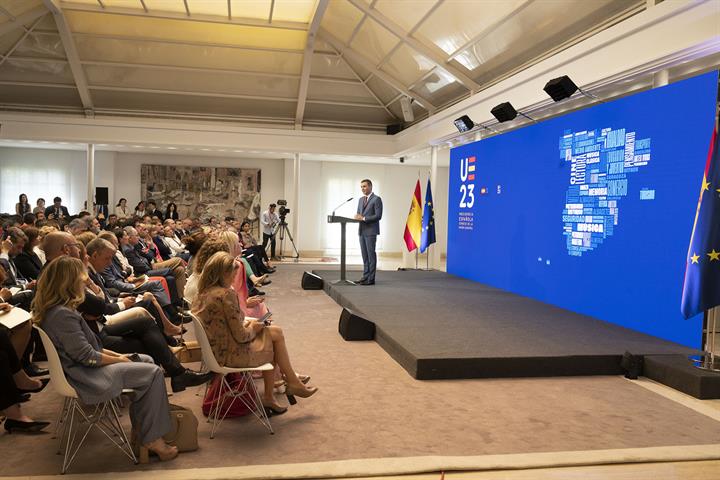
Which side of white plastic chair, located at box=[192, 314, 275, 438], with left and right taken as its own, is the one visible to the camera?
right

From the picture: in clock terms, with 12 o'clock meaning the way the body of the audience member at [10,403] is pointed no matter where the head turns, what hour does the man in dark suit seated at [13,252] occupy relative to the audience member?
The man in dark suit seated is roughly at 9 o'clock from the audience member.

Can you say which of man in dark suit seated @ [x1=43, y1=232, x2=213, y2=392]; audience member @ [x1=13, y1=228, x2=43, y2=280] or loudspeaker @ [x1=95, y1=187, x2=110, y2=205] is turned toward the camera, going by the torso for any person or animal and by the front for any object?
the loudspeaker

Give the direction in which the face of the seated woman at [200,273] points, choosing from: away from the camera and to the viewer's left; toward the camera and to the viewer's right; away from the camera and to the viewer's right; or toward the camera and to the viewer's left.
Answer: away from the camera and to the viewer's right

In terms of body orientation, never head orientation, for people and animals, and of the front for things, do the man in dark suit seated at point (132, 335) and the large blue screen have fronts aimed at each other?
yes

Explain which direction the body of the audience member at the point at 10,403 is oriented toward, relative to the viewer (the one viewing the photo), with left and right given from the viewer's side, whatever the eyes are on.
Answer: facing to the right of the viewer

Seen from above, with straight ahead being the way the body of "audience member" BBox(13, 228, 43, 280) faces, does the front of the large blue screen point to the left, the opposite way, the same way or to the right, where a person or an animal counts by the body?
the opposite way

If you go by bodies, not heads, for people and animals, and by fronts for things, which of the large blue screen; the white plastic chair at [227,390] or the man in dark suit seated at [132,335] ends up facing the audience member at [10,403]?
the large blue screen

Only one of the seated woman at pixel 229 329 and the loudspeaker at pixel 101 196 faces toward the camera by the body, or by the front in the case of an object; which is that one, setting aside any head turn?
the loudspeaker

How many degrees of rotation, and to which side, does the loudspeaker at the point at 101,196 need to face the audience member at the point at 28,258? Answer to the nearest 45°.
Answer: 0° — it already faces them

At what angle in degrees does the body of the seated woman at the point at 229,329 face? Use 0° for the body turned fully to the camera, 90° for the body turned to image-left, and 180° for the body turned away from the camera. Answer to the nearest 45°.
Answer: approximately 270°

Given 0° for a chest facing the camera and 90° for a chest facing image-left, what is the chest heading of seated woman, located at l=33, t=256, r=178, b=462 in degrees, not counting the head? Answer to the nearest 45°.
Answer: approximately 270°

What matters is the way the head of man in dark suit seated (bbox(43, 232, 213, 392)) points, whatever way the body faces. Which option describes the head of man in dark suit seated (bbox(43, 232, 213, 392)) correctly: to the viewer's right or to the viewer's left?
to the viewer's right

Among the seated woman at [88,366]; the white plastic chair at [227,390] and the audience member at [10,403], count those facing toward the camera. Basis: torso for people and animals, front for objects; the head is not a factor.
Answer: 0

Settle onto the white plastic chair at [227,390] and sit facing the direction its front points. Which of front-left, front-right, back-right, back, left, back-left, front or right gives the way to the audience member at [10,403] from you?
back

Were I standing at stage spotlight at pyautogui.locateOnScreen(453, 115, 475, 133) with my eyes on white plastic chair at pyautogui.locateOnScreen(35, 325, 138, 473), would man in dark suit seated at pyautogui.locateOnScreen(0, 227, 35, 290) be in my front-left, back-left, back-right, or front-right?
front-right

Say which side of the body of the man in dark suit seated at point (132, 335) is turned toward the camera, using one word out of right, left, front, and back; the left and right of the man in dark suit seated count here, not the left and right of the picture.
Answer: right

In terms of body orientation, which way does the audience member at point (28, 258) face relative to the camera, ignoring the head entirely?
to the viewer's right

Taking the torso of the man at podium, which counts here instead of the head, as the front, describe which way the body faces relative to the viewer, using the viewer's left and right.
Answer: facing the viewer and to the left of the viewer
